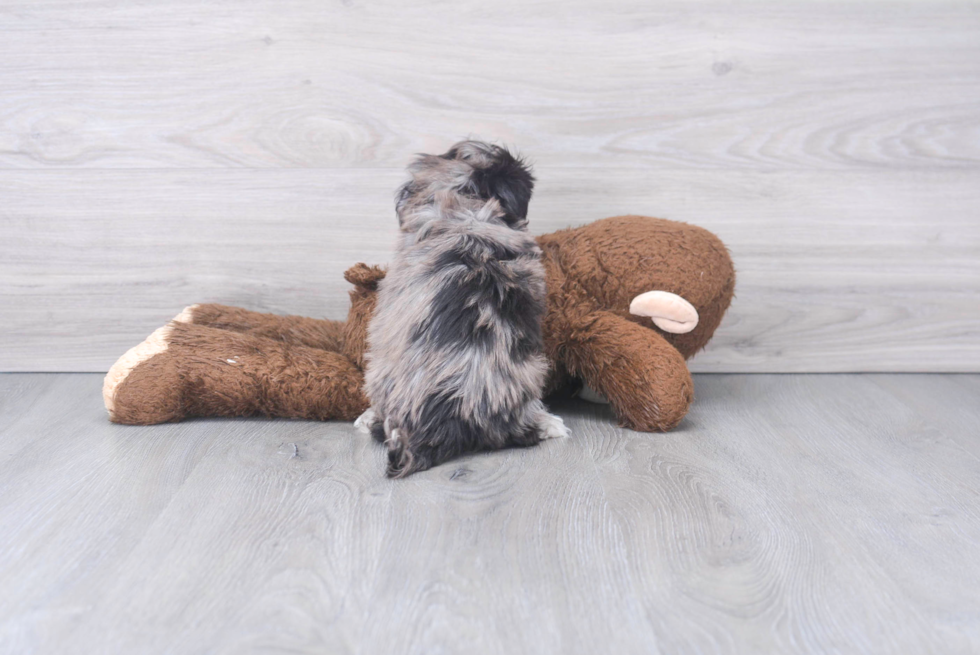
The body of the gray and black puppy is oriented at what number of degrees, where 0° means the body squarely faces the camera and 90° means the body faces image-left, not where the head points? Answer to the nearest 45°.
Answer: approximately 180°
